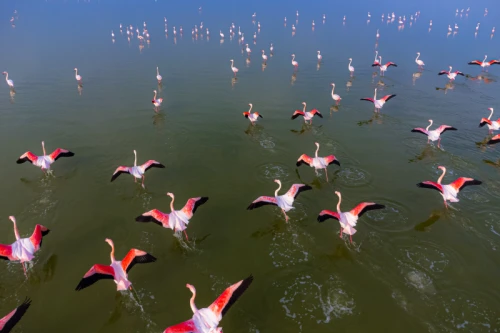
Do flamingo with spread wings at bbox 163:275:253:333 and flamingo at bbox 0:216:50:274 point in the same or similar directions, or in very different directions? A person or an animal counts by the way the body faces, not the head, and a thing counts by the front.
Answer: same or similar directions

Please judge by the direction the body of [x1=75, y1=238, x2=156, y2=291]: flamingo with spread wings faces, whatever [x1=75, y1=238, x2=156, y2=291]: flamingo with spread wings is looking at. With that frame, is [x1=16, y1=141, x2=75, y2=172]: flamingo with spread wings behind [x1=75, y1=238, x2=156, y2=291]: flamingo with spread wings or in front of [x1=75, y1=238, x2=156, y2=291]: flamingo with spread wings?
in front

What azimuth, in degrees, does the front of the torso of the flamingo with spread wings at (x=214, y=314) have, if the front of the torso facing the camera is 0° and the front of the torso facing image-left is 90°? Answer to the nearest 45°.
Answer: approximately 135°

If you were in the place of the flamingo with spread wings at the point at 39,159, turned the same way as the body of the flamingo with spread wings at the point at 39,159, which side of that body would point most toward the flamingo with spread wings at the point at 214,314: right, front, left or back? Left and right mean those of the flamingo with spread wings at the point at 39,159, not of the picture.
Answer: back

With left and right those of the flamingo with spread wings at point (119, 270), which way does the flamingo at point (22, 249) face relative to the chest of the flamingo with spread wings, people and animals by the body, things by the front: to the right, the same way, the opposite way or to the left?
the same way

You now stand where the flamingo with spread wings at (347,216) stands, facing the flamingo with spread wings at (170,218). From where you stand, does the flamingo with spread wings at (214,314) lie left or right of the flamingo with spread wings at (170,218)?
left

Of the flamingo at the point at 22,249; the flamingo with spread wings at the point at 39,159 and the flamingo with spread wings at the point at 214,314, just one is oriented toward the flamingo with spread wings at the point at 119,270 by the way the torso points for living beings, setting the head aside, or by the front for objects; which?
the flamingo with spread wings at the point at 214,314

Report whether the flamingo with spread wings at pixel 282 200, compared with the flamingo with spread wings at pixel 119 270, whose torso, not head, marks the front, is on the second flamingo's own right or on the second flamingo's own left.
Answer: on the second flamingo's own right

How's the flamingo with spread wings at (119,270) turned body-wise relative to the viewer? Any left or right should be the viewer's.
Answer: facing away from the viewer and to the left of the viewer

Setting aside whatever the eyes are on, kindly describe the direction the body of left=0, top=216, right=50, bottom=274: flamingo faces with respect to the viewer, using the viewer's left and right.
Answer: facing away from the viewer and to the left of the viewer

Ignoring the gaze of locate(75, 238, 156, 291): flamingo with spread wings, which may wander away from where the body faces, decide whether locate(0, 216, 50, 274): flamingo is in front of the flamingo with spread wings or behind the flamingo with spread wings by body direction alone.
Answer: in front

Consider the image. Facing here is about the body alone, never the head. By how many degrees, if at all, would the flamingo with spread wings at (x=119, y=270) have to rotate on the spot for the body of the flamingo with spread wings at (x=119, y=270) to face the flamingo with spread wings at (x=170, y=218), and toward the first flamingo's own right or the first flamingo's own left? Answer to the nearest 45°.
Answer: approximately 90° to the first flamingo's own right

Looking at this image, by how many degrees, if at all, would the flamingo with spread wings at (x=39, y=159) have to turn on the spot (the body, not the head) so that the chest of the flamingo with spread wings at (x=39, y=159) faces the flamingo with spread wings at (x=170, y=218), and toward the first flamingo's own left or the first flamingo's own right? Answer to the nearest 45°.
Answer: approximately 135° to the first flamingo's own right

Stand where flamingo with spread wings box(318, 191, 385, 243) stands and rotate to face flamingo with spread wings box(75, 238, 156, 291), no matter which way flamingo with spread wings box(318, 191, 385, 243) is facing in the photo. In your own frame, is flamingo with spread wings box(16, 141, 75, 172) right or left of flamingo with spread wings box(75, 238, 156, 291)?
right

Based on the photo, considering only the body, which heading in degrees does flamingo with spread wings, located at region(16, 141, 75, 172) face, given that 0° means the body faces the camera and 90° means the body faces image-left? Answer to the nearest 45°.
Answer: approximately 180°

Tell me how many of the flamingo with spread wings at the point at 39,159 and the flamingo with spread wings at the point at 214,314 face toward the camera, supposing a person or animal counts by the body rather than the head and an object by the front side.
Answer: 0
